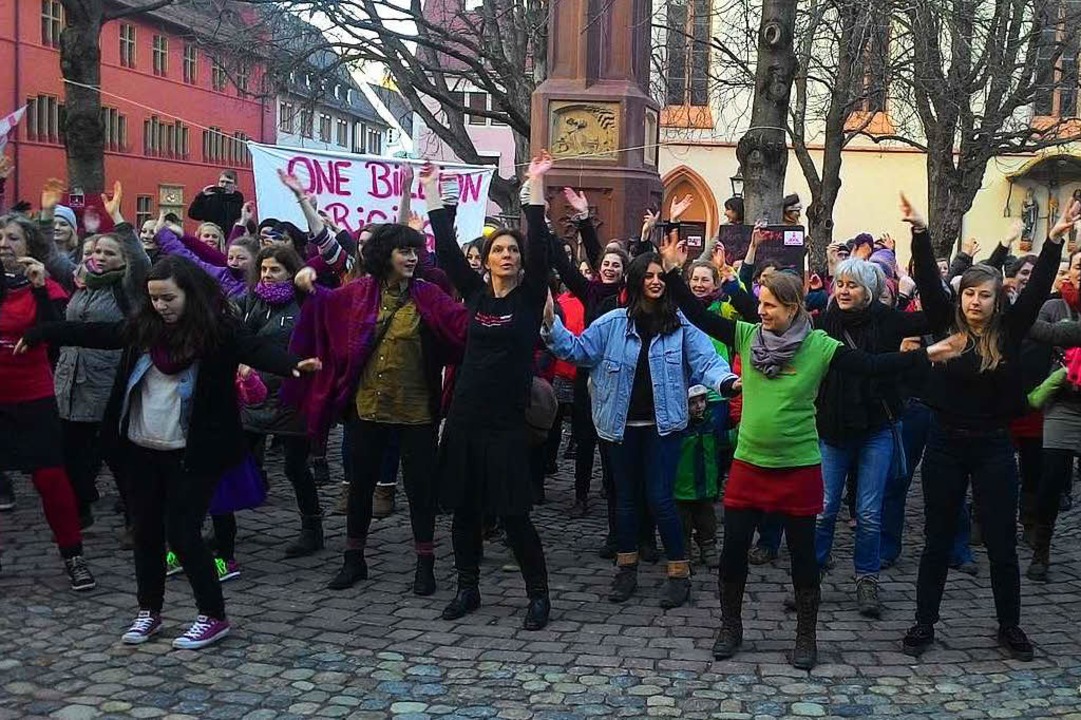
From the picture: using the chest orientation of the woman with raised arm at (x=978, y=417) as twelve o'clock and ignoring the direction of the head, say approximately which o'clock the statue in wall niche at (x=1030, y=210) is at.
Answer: The statue in wall niche is roughly at 6 o'clock from the woman with raised arm.

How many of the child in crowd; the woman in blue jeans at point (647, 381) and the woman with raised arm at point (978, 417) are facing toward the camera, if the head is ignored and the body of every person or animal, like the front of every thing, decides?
3

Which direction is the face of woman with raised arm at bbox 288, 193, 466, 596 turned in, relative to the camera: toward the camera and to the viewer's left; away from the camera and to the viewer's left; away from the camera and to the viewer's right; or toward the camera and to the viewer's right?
toward the camera and to the viewer's right

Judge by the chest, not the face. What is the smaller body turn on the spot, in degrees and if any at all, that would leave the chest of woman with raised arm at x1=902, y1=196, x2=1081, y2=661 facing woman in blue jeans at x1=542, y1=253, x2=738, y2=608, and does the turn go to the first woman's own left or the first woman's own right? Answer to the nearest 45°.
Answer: approximately 90° to the first woman's own right

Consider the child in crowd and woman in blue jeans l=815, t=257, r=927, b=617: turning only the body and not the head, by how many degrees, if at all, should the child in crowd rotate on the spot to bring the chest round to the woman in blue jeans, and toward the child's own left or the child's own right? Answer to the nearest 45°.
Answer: approximately 45° to the child's own left

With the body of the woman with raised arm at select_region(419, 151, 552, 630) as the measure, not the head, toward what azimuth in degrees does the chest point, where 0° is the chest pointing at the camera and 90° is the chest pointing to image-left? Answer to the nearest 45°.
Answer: approximately 0°

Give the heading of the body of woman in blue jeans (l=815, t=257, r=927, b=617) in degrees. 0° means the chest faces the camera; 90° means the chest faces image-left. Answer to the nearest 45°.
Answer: approximately 45°

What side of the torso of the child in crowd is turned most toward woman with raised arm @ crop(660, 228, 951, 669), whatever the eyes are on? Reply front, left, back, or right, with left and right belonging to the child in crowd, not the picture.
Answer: front

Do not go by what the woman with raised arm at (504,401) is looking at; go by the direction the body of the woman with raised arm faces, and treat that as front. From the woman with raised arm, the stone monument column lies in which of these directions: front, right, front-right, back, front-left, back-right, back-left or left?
back

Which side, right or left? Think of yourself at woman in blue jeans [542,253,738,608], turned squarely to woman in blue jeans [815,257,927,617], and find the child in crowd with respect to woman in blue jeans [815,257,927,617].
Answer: left

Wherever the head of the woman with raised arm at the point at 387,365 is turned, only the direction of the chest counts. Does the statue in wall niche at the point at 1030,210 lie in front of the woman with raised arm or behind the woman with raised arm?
behind
